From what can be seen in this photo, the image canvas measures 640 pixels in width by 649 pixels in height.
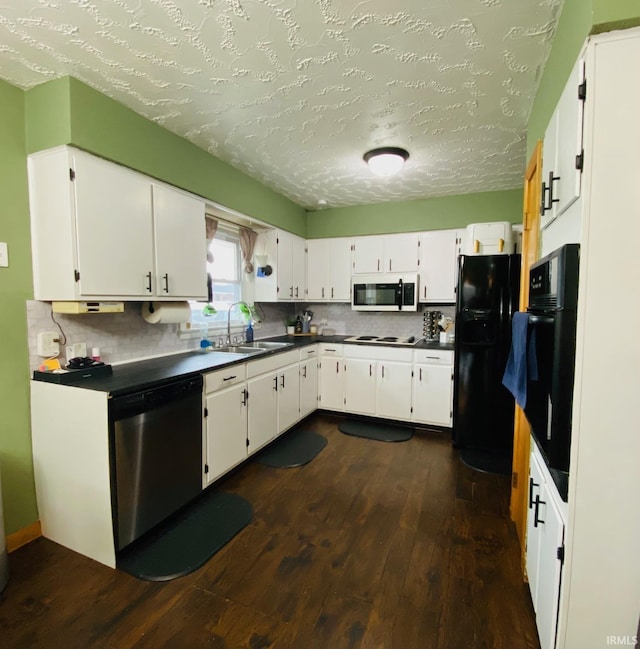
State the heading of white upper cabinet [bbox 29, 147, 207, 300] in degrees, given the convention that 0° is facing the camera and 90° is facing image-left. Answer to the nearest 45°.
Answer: approximately 315°

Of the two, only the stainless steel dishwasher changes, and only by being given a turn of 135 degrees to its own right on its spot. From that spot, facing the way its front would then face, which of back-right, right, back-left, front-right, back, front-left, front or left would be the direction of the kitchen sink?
back-right

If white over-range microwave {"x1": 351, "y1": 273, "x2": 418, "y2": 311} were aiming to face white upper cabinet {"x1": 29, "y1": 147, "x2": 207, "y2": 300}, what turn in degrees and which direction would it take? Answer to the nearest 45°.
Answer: approximately 45° to its right

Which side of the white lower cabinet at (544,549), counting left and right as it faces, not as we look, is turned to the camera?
left

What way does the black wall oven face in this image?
to the viewer's left

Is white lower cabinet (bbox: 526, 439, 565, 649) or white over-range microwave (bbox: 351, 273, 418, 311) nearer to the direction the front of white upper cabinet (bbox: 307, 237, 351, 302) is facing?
the white lower cabinet
